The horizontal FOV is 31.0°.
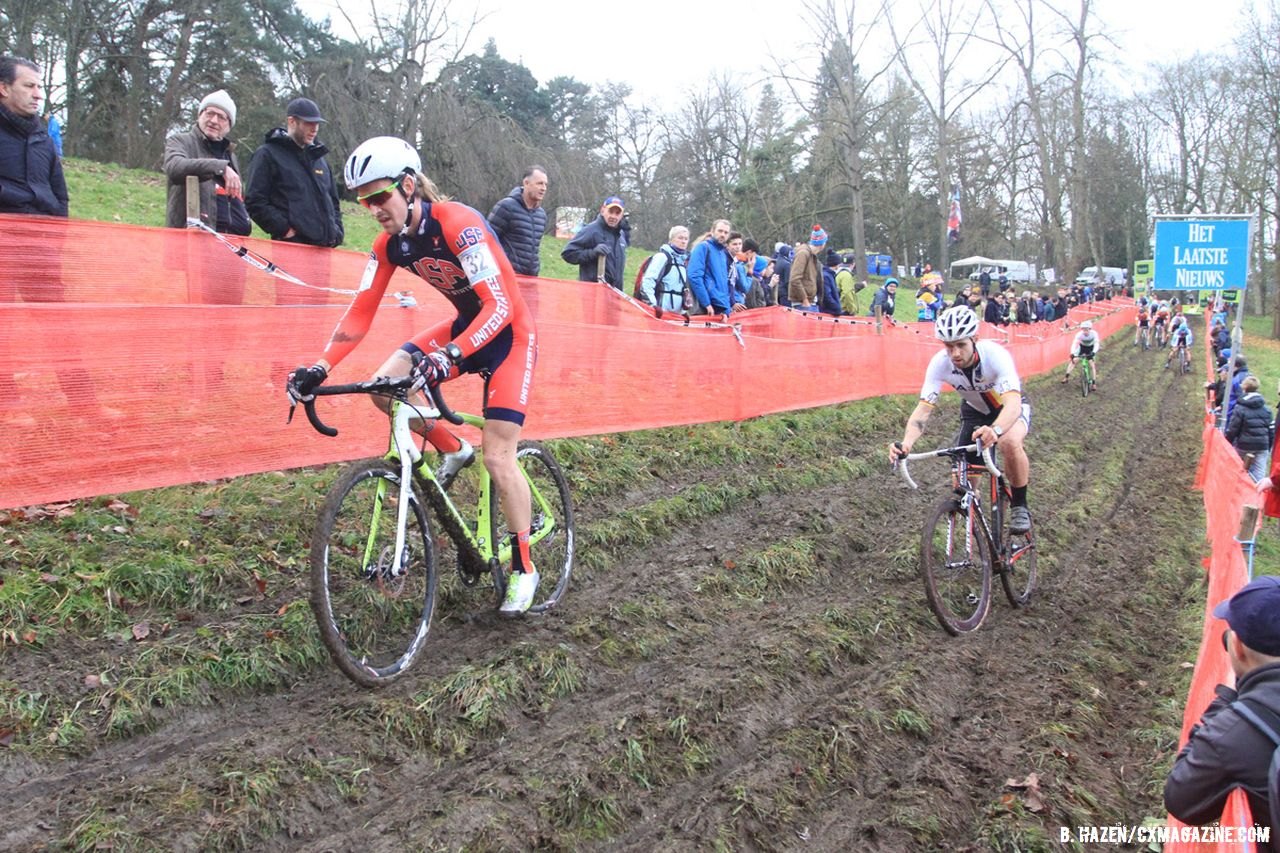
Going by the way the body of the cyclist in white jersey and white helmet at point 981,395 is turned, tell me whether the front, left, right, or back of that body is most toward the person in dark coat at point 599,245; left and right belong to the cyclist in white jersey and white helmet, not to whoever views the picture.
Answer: right

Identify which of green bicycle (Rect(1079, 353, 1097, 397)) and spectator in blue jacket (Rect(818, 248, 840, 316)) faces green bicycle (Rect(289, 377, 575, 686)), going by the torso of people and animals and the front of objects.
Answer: green bicycle (Rect(1079, 353, 1097, 397))

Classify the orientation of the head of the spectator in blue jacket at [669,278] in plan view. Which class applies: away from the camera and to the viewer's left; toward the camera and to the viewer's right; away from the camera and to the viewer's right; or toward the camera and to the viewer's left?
toward the camera and to the viewer's right

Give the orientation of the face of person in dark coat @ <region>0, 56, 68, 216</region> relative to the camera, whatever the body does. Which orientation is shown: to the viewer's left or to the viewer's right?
to the viewer's right

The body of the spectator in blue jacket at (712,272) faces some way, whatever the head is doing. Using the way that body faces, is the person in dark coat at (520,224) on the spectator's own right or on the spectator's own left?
on the spectator's own right

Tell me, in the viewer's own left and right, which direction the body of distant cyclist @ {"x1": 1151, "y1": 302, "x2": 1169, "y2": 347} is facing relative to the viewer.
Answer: facing the viewer

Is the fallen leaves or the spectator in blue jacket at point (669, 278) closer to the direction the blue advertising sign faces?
the fallen leaves

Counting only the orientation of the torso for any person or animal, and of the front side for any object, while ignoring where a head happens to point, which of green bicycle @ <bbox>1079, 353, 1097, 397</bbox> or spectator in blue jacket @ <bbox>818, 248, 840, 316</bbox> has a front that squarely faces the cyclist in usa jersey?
the green bicycle

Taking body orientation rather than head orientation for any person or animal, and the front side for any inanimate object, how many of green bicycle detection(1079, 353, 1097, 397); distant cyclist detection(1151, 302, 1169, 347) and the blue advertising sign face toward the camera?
3

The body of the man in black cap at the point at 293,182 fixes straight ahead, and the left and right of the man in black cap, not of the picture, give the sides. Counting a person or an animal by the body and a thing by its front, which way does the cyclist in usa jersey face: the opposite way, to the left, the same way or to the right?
to the right

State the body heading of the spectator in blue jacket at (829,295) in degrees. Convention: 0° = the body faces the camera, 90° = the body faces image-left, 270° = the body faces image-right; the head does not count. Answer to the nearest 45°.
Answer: approximately 270°

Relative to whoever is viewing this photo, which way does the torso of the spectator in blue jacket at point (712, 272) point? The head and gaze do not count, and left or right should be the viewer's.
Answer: facing the viewer and to the right of the viewer

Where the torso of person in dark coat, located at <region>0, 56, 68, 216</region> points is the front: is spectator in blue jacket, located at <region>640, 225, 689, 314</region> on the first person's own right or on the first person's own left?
on the first person's own left
